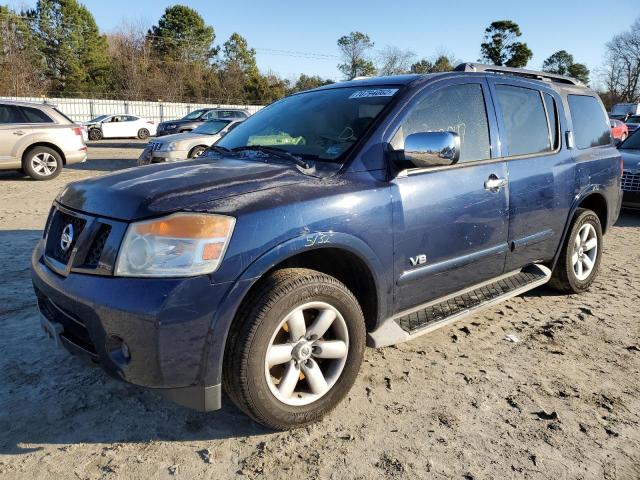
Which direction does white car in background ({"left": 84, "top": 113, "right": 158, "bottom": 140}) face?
to the viewer's left

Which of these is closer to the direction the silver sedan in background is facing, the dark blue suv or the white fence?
the dark blue suv

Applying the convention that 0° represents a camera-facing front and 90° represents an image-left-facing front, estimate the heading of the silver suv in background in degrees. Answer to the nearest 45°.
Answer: approximately 90°

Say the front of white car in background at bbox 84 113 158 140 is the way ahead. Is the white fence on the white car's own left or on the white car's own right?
on the white car's own right

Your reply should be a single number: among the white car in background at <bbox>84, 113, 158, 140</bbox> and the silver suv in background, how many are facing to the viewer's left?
2

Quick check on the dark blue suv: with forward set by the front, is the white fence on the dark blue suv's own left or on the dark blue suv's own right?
on the dark blue suv's own right
